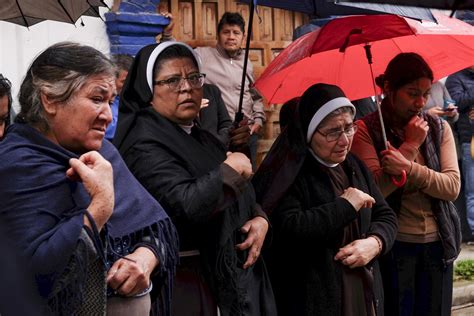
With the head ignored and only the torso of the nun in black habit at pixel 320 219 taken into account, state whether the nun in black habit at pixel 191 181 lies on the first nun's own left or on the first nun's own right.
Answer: on the first nun's own right

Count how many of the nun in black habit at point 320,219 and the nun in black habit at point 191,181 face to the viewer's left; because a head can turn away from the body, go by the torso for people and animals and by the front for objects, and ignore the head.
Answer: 0

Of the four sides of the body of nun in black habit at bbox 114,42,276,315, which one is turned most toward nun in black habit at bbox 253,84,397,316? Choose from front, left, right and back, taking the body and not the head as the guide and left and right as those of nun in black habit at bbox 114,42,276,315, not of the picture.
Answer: left

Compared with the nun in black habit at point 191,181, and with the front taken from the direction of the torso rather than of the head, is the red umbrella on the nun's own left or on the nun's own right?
on the nun's own left

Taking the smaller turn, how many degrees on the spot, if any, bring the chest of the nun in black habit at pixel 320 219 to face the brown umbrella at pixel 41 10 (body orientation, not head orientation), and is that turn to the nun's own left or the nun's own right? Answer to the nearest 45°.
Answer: approximately 135° to the nun's own right

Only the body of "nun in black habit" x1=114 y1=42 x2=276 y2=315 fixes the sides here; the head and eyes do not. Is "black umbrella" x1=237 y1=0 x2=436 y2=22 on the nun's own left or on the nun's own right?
on the nun's own left

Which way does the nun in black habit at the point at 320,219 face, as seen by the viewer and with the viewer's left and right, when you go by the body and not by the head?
facing the viewer and to the right of the viewer

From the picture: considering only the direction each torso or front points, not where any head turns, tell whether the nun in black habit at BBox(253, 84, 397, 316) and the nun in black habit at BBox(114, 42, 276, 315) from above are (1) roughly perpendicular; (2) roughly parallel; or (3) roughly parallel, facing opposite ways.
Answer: roughly parallel

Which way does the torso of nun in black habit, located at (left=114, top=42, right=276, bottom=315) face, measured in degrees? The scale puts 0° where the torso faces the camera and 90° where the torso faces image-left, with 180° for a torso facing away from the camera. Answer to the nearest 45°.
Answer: approximately 315°

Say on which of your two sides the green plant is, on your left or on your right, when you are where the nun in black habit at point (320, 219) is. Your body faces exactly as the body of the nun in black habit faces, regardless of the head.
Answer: on your left
